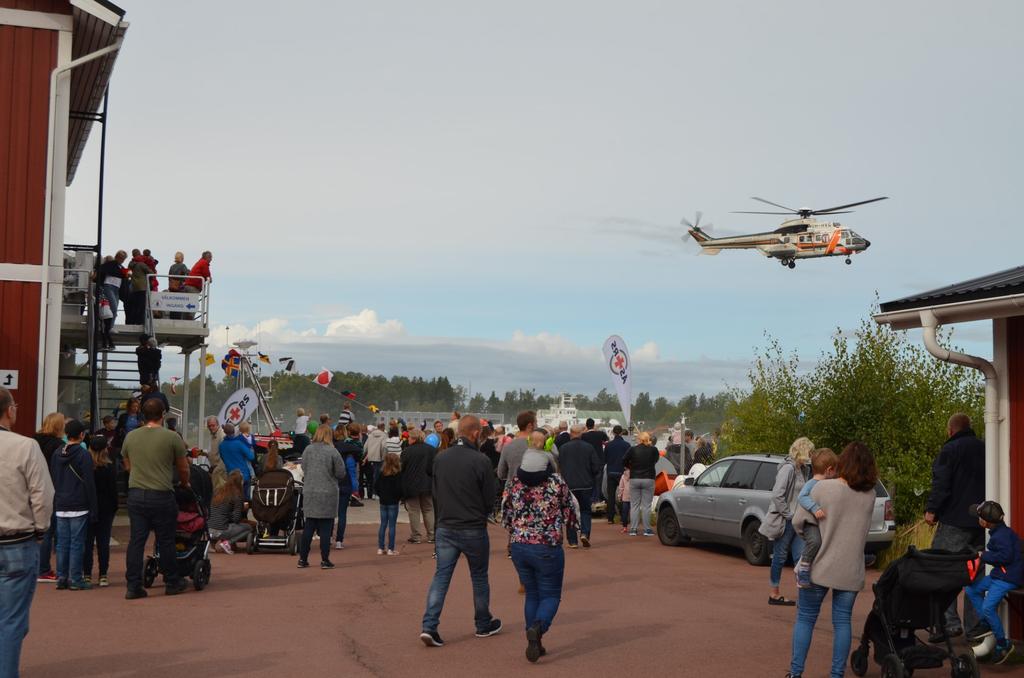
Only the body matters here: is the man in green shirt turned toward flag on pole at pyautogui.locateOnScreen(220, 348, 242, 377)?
yes

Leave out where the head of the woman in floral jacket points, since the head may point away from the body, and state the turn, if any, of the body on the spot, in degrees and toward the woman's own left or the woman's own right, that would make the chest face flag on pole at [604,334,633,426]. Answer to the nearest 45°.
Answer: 0° — they already face it

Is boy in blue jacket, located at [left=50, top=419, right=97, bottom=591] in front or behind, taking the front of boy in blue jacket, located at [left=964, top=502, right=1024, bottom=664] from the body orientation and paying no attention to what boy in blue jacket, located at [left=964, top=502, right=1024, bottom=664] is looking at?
in front

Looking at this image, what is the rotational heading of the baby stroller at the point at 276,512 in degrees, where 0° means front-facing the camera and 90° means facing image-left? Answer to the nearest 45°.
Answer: approximately 180°

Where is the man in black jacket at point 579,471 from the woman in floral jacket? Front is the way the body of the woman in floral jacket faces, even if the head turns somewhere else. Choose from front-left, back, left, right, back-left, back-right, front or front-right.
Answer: front

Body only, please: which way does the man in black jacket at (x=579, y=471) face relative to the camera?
away from the camera

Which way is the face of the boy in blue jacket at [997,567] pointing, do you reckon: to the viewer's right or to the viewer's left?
to the viewer's left

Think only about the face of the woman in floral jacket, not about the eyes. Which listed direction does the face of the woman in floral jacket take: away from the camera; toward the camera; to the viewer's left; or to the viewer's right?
away from the camera

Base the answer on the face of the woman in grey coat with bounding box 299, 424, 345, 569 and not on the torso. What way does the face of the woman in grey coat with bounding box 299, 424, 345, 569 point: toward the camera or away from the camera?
away from the camera

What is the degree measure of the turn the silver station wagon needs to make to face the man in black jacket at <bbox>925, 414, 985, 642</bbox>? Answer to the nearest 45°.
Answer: approximately 135° to its left

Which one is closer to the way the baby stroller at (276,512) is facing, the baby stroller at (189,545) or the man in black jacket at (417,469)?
the man in black jacket

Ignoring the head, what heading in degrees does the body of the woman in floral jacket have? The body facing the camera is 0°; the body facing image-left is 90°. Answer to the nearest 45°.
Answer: approximately 180°

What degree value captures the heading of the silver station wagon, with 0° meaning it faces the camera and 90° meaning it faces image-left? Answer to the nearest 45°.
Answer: approximately 135°

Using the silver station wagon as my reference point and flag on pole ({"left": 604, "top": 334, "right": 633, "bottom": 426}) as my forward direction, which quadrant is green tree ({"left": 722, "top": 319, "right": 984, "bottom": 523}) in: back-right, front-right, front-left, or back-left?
front-right

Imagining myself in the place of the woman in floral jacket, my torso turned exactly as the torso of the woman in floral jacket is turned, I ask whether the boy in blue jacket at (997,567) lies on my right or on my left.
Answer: on my right
